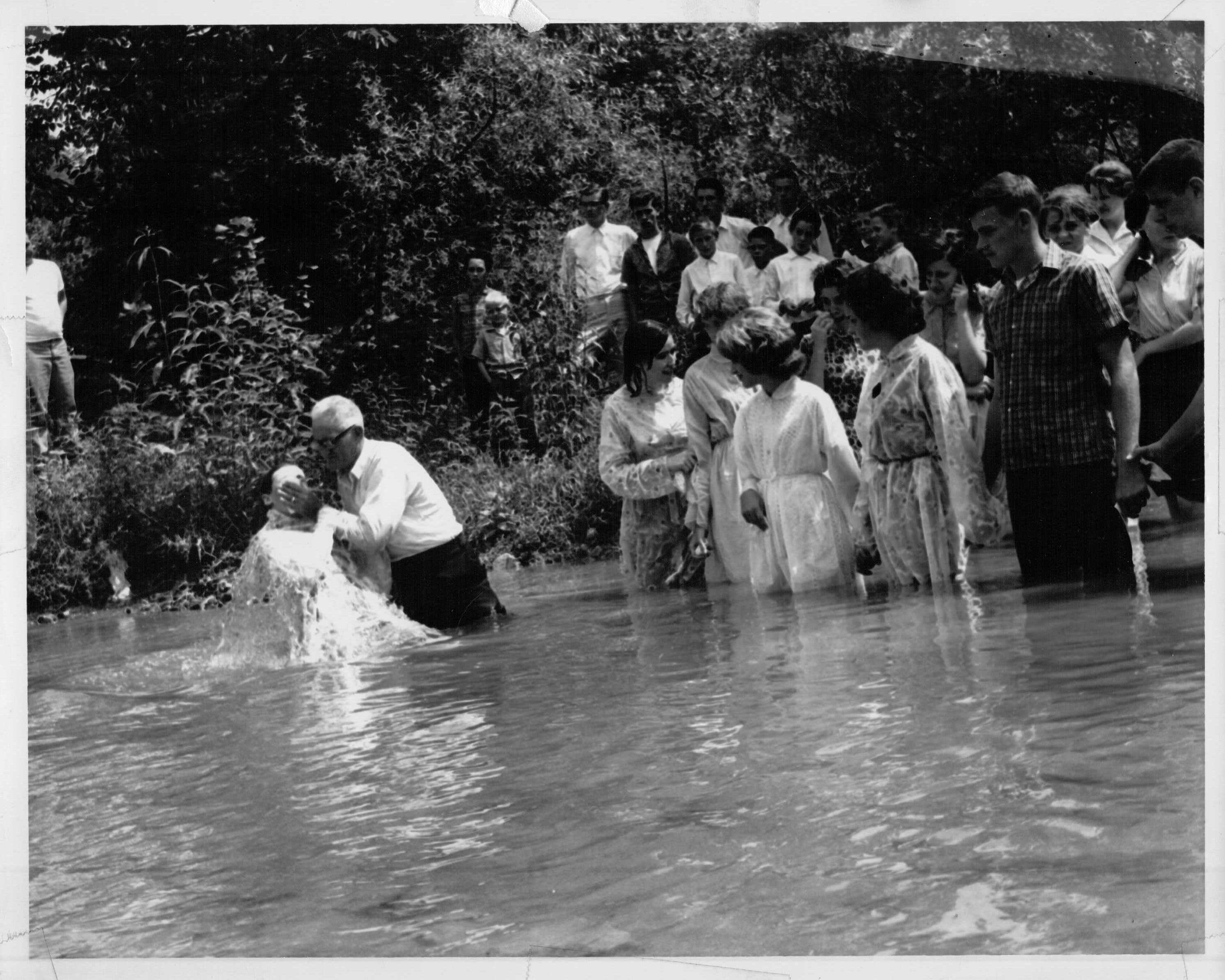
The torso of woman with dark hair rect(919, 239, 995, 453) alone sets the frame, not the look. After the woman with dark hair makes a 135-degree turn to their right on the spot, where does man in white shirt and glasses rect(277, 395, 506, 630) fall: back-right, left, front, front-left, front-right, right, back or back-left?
left

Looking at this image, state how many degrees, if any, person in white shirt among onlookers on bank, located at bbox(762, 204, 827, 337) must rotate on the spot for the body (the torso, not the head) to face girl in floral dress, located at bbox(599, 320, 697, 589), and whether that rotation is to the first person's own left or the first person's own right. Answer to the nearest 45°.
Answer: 0° — they already face them

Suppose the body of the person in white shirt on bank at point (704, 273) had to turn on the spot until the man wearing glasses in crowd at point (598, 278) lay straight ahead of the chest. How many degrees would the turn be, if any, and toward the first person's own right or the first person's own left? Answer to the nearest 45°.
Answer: approximately 45° to the first person's own right

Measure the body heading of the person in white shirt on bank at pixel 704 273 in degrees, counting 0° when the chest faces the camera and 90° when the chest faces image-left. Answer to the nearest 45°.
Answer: approximately 0°

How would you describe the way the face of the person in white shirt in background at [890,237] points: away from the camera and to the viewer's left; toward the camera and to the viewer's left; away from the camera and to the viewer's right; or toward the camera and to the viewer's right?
toward the camera and to the viewer's left

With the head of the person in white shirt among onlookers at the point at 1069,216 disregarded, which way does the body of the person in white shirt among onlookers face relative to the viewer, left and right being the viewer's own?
facing the viewer and to the left of the viewer

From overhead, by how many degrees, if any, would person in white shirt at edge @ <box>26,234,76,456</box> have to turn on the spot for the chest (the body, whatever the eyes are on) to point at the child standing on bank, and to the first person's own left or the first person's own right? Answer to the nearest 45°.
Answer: approximately 90° to the first person's own left

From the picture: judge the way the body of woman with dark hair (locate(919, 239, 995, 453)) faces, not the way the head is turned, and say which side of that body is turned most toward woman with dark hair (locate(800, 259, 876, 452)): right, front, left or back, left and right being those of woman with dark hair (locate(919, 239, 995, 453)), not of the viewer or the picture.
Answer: right

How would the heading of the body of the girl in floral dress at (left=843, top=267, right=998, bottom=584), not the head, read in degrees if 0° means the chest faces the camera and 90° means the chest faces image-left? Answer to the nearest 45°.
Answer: approximately 45°

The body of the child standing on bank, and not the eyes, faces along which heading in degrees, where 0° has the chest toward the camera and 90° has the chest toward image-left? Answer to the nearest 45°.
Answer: approximately 0°
